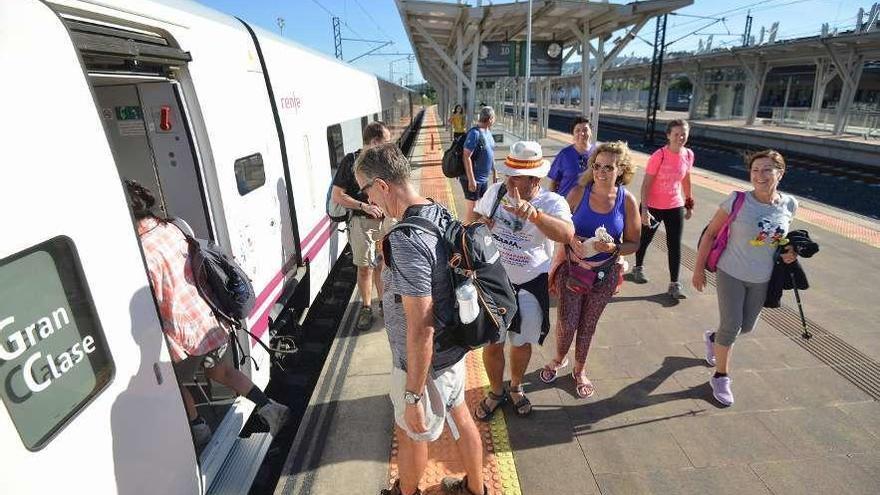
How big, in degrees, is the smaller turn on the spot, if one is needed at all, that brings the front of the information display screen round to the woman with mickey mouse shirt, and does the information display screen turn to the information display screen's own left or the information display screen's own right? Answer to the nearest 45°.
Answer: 0° — it already faces them

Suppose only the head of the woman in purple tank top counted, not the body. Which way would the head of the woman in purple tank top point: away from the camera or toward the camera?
toward the camera

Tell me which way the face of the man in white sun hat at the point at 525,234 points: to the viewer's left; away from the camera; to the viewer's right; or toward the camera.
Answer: toward the camera

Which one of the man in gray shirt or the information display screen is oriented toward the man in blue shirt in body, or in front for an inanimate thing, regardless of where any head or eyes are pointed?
the information display screen

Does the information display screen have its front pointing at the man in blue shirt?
yes

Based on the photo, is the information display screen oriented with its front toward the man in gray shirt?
yes

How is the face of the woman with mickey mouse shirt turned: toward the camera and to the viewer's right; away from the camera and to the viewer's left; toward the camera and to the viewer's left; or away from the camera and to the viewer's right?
toward the camera and to the viewer's left

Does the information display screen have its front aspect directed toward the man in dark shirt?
yes

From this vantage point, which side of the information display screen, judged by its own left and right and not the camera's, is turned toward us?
front

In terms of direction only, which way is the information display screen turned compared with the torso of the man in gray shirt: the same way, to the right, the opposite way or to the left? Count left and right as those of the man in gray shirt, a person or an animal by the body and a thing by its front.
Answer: to the left

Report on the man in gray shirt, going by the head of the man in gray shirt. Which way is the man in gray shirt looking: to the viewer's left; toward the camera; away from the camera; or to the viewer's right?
to the viewer's left

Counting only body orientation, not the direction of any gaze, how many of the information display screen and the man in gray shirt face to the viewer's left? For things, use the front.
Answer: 1

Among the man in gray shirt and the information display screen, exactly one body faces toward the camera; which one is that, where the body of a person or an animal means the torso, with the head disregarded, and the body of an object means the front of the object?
the information display screen

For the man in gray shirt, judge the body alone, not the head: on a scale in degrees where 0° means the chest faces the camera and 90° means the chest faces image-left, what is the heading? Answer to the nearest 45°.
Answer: approximately 90°
